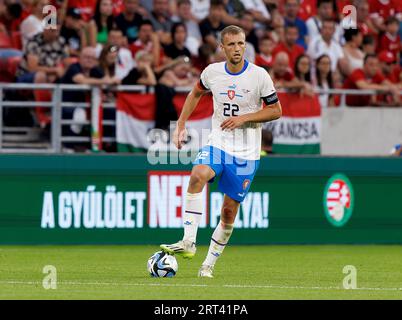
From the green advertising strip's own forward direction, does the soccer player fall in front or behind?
in front

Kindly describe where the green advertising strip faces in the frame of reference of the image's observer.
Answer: facing the viewer

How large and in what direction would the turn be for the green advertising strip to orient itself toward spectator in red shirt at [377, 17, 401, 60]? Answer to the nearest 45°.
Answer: approximately 135° to its left

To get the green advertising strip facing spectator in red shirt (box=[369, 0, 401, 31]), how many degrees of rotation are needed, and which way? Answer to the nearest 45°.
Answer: approximately 135° to its left

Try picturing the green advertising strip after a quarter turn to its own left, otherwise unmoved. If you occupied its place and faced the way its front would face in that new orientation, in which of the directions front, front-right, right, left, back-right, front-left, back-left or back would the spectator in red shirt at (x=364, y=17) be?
front-left

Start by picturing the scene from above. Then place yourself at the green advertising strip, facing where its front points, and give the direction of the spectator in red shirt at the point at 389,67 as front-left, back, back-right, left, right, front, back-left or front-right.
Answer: back-left

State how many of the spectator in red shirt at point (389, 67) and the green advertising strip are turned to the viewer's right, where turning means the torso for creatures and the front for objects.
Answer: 0

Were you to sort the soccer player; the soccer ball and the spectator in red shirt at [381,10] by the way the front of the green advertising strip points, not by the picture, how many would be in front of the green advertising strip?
2

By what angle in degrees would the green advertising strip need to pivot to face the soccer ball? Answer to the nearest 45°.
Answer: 0° — it already faces it

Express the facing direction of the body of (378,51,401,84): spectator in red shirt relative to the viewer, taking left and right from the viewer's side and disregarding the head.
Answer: facing the viewer and to the left of the viewer
